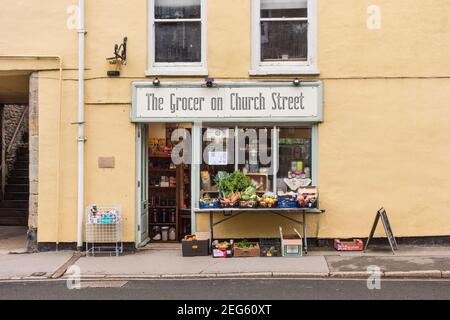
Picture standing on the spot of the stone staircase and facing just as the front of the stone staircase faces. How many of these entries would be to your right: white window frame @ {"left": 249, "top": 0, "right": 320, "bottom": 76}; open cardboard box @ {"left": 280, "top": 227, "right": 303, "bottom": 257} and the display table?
0

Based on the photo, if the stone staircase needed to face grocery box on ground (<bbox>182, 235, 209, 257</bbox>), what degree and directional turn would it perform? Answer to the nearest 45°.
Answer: approximately 45° to its left

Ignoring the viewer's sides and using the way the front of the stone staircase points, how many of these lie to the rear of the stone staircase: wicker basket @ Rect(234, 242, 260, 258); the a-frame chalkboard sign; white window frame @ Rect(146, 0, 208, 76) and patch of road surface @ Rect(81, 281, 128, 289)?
0

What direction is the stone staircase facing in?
toward the camera

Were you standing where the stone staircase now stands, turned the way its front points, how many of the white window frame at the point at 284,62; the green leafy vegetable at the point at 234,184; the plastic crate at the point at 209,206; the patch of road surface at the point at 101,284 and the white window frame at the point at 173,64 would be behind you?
0

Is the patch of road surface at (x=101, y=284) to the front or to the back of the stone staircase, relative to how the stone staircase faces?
to the front

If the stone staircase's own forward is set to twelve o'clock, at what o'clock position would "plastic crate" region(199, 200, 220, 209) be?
The plastic crate is roughly at 11 o'clock from the stone staircase.

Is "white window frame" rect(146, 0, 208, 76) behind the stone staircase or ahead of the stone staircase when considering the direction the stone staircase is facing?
ahead

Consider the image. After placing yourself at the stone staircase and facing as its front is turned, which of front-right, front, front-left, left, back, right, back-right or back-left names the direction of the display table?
front-left

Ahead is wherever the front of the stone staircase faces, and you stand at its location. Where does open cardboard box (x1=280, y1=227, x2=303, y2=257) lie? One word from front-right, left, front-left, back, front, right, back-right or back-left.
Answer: front-left

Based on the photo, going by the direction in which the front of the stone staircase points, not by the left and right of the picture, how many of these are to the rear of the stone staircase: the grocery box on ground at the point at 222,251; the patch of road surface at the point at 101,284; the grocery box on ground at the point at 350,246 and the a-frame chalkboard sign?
0
